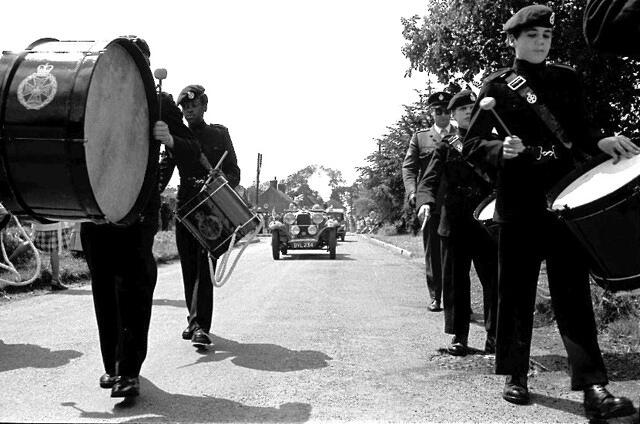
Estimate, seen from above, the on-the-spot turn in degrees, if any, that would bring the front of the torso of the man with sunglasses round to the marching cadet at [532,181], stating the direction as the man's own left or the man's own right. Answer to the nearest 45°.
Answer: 0° — they already face them

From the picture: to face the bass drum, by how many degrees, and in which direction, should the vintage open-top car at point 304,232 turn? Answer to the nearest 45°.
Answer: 0° — it already faces it

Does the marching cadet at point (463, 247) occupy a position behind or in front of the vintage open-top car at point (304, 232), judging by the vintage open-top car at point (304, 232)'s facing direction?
in front

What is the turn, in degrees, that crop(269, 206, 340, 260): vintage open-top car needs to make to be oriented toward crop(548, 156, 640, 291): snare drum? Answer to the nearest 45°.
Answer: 0° — it already faces it

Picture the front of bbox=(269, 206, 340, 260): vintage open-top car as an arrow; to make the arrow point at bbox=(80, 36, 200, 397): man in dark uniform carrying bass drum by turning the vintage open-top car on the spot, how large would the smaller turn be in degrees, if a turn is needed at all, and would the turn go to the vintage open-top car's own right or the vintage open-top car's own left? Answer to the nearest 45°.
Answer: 0° — it already faces them

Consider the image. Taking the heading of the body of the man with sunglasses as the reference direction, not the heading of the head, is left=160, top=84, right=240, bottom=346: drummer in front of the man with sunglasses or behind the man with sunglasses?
in front

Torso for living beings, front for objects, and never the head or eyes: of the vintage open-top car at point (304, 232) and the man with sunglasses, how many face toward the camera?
2

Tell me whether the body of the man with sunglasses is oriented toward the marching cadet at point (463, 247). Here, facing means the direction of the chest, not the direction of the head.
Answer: yes

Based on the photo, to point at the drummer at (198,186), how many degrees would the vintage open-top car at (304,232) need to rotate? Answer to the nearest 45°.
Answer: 0° — it already faces them

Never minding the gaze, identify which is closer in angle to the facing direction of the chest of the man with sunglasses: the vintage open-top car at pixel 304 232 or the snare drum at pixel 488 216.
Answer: the snare drum

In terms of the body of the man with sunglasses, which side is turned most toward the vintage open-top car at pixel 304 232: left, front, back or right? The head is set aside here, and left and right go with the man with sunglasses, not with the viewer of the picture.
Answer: back
